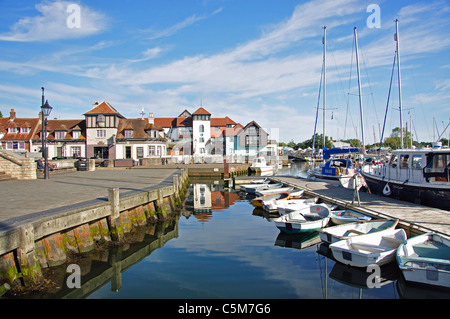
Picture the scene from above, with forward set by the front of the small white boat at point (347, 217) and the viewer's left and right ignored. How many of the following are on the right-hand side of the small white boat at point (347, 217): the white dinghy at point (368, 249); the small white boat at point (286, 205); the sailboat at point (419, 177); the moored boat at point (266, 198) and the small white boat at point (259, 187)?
1

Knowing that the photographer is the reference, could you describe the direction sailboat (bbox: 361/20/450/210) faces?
facing away from the viewer and to the left of the viewer

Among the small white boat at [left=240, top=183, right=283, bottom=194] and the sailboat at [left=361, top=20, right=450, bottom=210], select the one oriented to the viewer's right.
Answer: the small white boat

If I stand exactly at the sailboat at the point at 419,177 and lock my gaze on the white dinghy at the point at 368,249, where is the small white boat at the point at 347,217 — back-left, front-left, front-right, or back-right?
front-right

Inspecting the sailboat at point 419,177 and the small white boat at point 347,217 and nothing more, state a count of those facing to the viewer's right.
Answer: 1

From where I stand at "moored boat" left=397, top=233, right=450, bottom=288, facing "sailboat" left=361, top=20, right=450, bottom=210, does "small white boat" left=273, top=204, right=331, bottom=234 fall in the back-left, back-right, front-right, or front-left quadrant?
front-left

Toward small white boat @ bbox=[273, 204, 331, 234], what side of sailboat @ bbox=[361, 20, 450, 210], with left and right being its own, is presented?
left

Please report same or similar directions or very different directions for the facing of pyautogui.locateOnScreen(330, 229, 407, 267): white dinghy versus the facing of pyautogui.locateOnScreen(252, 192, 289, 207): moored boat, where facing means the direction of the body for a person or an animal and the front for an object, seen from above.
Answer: same or similar directions

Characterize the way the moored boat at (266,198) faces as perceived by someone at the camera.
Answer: facing away from the viewer and to the right of the viewer

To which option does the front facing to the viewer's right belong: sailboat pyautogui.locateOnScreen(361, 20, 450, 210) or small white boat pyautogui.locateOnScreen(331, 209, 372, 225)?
the small white boat

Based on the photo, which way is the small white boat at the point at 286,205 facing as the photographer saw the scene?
facing away from the viewer and to the right of the viewer

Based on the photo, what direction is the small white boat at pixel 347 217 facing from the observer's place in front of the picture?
facing to the right of the viewer

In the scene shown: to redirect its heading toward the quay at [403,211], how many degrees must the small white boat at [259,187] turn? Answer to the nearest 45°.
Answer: approximately 45° to its right
